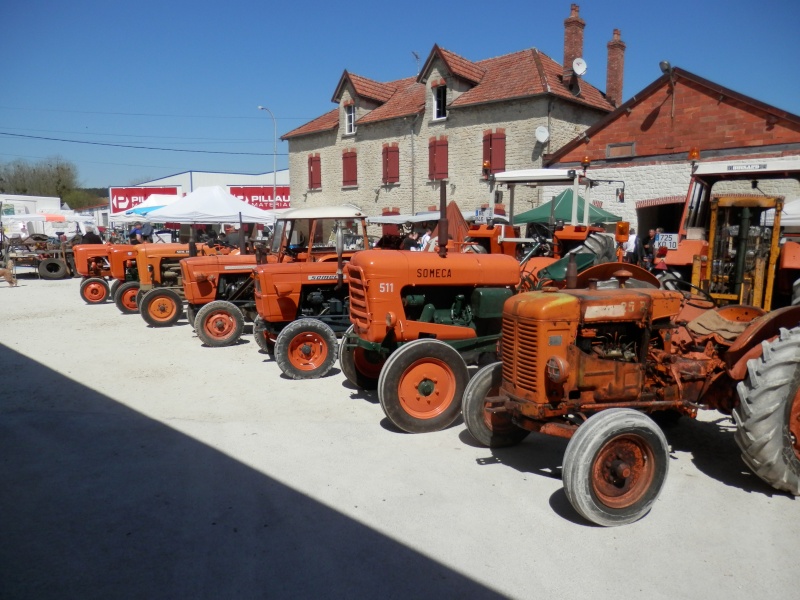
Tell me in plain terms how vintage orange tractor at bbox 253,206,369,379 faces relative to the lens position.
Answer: facing the viewer and to the left of the viewer

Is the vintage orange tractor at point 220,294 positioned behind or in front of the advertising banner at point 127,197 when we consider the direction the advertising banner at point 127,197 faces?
in front

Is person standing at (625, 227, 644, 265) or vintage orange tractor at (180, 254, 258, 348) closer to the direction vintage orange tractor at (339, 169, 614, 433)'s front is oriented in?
the vintage orange tractor

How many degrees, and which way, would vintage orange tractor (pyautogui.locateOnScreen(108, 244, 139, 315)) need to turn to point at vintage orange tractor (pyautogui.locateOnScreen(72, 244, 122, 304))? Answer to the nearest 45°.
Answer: approximately 90° to its right

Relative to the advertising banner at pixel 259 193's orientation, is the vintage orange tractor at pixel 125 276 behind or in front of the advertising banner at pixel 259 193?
in front

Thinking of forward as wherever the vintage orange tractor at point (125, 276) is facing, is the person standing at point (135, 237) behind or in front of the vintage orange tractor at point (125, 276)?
behind

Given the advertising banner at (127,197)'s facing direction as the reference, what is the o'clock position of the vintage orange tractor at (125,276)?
The vintage orange tractor is roughly at 12 o'clock from the advertising banner.

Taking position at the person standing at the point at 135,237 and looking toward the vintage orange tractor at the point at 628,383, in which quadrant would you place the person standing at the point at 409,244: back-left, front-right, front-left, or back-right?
front-left

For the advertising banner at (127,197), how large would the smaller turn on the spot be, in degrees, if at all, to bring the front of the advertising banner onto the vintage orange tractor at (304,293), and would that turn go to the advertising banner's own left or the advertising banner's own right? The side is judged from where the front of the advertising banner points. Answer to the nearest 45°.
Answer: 0° — it already faces it

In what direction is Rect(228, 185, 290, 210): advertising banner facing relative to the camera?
toward the camera

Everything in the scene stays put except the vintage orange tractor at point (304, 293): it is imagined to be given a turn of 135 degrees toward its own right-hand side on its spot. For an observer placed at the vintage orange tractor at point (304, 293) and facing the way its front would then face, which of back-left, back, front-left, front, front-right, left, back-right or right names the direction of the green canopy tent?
front-right

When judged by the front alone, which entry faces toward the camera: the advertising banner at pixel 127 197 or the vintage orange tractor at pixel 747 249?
the advertising banner

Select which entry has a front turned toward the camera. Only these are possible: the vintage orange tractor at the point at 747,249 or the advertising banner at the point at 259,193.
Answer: the advertising banner

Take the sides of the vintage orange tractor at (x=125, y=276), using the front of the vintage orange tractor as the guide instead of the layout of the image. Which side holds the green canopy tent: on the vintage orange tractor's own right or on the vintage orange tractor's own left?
on the vintage orange tractor's own left

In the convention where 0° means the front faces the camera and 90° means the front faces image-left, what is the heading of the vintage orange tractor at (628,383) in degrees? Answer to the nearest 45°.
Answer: approximately 45°

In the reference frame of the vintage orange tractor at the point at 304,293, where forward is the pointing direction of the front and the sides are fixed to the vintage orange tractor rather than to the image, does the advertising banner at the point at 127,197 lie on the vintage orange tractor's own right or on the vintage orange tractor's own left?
on the vintage orange tractor's own right
